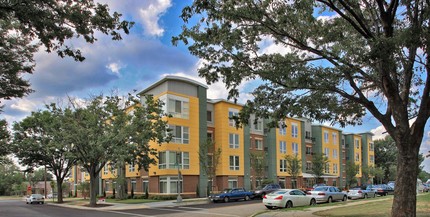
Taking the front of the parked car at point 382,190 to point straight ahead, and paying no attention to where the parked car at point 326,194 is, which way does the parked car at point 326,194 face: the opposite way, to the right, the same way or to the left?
the same way

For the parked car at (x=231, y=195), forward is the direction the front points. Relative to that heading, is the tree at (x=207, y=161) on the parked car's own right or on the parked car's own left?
on the parked car's own right

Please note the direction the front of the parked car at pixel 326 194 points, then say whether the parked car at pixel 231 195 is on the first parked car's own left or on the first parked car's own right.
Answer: on the first parked car's own left

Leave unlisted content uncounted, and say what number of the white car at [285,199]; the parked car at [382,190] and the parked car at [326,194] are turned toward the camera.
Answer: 0

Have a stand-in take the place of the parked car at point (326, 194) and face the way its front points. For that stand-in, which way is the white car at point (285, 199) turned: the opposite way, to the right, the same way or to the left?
the same way

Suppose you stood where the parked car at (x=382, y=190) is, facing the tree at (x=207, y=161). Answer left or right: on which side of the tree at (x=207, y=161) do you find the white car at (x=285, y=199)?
left

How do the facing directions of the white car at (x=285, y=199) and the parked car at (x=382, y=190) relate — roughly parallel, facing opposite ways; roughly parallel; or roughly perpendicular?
roughly parallel
